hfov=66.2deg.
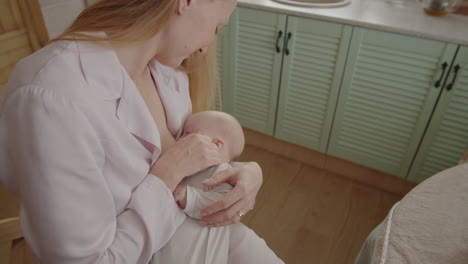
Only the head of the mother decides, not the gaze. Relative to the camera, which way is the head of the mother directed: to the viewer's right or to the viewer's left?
to the viewer's right

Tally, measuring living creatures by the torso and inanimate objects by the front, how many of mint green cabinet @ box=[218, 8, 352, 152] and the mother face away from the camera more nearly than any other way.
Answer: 0

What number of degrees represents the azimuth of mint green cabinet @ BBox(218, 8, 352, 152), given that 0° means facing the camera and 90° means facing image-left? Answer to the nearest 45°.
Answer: approximately 45°

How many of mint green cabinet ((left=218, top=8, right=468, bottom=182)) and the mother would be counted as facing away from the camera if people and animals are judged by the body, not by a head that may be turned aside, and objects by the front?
0
